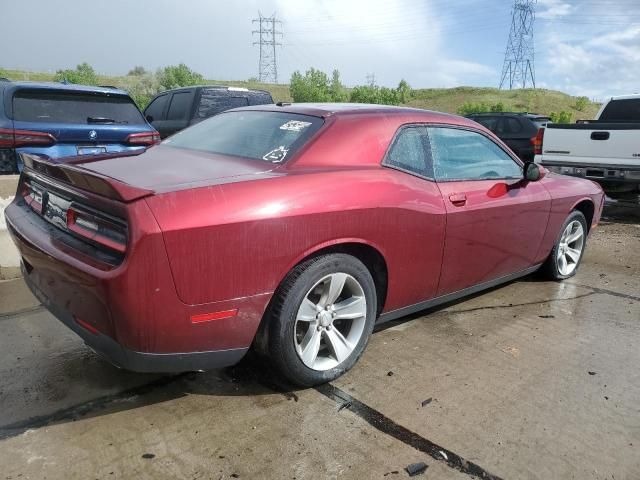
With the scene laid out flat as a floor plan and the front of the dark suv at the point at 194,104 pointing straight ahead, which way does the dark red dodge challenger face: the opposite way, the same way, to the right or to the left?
to the right

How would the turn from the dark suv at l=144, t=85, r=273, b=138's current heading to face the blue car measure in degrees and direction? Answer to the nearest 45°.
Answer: approximately 135° to its left

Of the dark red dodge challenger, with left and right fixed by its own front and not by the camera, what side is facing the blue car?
left

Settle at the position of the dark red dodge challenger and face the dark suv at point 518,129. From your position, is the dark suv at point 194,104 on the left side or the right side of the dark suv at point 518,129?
left

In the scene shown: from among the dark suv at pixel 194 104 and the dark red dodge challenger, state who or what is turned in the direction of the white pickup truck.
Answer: the dark red dodge challenger

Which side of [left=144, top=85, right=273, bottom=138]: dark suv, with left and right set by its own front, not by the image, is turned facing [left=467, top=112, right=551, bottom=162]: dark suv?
right

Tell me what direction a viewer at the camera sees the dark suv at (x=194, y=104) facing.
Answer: facing away from the viewer and to the left of the viewer

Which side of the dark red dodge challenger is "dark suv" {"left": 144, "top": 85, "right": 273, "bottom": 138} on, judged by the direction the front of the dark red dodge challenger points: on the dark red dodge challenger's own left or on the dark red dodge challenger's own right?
on the dark red dodge challenger's own left

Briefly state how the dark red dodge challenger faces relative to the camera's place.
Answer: facing away from the viewer and to the right of the viewer

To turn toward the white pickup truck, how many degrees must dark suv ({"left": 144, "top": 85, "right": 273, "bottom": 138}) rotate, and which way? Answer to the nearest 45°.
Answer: approximately 135° to its right
